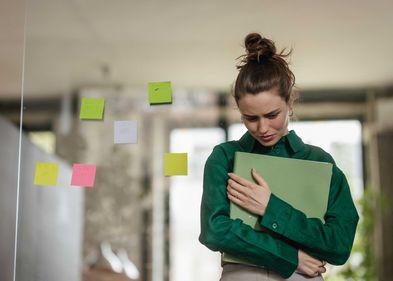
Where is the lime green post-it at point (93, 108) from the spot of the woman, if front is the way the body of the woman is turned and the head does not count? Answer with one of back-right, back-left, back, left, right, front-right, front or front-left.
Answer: back-right

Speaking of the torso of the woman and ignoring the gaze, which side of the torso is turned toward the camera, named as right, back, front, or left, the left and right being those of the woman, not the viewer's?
front

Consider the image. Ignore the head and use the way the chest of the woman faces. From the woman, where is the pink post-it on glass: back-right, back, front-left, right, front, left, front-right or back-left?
back-right

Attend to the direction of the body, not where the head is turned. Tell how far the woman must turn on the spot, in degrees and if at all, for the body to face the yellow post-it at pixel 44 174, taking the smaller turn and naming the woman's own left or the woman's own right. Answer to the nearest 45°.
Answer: approximately 135° to the woman's own right

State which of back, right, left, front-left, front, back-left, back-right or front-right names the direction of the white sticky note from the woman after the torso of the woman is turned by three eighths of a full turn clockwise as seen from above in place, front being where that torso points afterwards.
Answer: front

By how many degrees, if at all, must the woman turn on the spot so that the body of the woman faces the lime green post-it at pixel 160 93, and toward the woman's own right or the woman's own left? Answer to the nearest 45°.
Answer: approximately 135° to the woman's own right

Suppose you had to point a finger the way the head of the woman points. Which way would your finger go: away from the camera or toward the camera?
toward the camera
